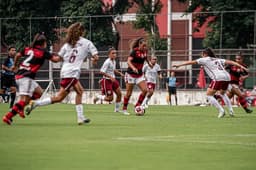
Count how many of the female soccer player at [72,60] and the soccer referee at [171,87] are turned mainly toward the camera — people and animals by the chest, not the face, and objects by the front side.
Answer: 1

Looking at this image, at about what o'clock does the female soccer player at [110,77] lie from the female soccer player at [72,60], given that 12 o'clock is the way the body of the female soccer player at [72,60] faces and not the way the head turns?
the female soccer player at [110,77] is roughly at 11 o'clock from the female soccer player at [72,60].

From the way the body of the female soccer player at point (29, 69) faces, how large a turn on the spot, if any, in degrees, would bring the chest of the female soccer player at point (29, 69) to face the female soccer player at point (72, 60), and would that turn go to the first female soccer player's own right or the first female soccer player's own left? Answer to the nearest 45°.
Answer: approximately 45° to the first female soccer player's own right

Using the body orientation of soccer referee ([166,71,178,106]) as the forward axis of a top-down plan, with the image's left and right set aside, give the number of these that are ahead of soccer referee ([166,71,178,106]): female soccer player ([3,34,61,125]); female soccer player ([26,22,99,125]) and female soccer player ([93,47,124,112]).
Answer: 3

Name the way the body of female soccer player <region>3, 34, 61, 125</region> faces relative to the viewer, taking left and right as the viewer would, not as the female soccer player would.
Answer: facing away from the viewer and to the right of the viewer
